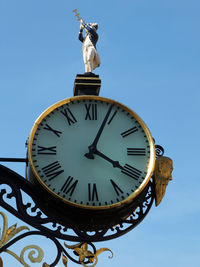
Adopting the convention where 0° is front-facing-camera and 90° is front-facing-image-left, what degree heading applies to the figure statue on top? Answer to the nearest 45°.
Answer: approximately 45°
